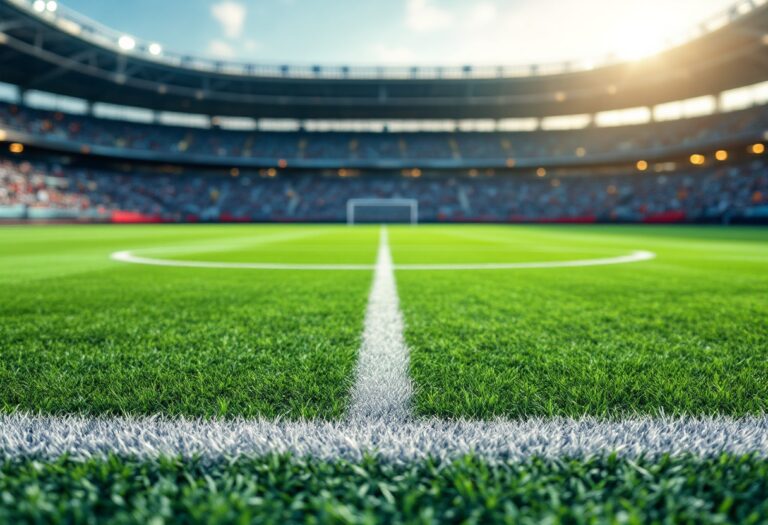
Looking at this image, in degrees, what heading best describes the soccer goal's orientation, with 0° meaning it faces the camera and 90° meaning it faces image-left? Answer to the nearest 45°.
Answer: approximately 0°
